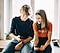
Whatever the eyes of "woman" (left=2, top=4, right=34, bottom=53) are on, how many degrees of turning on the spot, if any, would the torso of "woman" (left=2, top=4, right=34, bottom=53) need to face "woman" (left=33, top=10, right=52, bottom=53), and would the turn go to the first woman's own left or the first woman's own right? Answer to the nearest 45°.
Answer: approximately 45° to the first woman's own left

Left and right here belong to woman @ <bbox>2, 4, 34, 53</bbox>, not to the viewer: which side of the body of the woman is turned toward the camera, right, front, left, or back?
front
